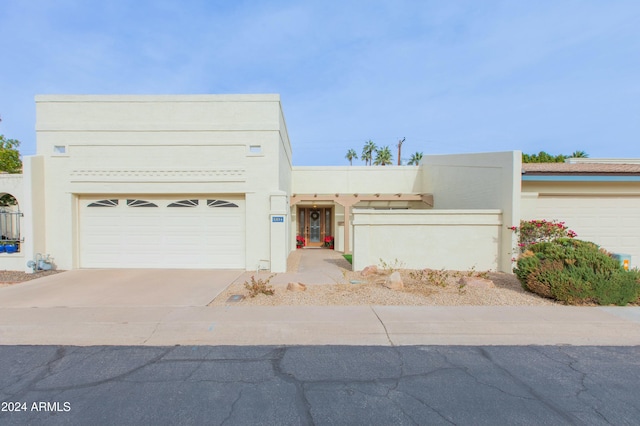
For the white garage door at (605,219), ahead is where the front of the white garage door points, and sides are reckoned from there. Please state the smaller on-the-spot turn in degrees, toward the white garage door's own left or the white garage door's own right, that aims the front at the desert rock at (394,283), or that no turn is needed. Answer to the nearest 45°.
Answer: approximately 45° to the white garage door's own right

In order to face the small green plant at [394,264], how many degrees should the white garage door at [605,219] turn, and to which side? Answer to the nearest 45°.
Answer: approximately 45° to its right

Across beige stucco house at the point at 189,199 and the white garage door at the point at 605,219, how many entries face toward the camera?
2

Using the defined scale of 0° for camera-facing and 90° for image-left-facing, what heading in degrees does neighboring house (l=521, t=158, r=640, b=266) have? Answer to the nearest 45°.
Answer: approximately 0°

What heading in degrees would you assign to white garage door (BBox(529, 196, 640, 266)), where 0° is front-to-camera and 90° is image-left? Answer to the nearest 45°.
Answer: approximately 0°

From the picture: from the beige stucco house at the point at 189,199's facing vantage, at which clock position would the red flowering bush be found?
The red flowering bush is roughly at 9 o'clock from the beige stucco house.

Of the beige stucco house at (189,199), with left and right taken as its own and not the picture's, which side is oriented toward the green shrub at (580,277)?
left

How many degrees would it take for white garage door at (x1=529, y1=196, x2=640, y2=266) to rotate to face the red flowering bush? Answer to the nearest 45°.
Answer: approximately 45° to its right
